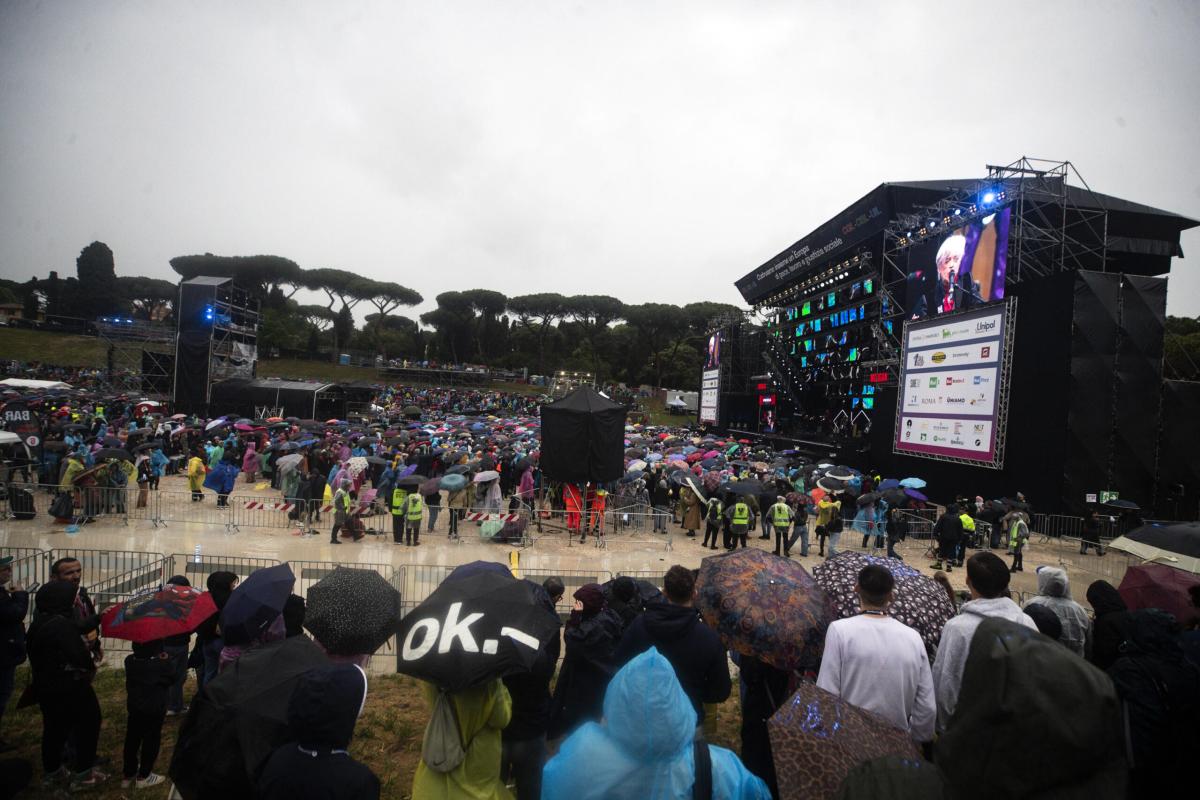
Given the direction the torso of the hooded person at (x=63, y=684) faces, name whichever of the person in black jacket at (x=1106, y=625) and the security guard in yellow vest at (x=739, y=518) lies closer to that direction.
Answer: the security guard in yellow vest

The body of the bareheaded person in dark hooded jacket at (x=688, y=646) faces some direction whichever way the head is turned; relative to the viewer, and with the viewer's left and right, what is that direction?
facing away from the viewer

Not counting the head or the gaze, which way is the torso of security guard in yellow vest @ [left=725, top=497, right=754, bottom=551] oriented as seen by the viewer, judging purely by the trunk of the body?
away from the camera

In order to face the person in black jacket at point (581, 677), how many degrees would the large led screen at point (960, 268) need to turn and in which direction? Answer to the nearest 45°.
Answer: approximately 45° to its left

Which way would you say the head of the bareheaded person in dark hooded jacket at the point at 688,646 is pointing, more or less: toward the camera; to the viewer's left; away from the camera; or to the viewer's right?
away from the camera

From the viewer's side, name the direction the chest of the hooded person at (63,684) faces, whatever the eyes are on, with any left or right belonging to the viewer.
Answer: facing away from the viewer and to the right of the viewer

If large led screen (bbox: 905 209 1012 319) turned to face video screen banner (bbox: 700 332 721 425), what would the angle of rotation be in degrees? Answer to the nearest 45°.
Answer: approximately 90° to its right

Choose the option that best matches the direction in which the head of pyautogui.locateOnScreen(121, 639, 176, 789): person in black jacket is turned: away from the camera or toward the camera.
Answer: away from the camera

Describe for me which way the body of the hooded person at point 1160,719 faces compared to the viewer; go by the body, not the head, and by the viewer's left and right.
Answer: facing away from the viewer

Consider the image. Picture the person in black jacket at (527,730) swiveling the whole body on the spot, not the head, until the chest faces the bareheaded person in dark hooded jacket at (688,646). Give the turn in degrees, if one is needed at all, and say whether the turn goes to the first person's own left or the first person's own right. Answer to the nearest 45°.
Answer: approximately 90° to the first person's own right

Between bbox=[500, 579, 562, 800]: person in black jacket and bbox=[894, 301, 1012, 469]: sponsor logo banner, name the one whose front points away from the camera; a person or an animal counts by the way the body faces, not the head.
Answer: the person in black jacket
